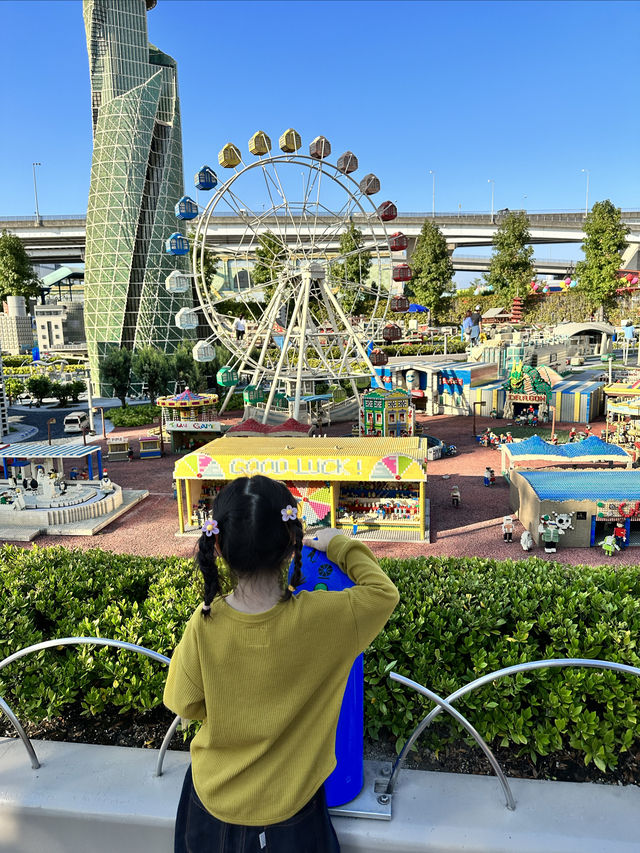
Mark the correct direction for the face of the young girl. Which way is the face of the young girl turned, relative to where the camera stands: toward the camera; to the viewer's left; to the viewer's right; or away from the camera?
away from the camera

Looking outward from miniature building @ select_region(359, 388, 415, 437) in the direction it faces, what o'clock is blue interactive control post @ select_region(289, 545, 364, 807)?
The blue interactive control post is roughly at 12 o'clock from the miniature building.

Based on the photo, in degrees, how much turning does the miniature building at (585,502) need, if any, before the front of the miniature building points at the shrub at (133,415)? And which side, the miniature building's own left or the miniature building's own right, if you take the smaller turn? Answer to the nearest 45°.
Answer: approximately 135° to the miniature building's own right

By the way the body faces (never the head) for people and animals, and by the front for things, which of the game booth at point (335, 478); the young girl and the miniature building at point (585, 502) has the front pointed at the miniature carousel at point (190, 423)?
the young girl

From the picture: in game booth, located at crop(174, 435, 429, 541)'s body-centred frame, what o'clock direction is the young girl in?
The young girl is roughly at 12 o'clock from the game booth.

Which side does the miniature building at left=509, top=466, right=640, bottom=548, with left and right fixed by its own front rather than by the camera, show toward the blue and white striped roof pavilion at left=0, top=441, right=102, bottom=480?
right

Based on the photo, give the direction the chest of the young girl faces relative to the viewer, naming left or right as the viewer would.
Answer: facing away from the viewer

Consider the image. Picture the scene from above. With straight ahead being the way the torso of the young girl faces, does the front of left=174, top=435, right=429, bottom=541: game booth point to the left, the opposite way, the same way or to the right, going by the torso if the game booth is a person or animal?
the opposite way

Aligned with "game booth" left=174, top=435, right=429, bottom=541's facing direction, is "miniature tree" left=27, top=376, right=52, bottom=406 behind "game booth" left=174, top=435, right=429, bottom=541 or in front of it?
behind
